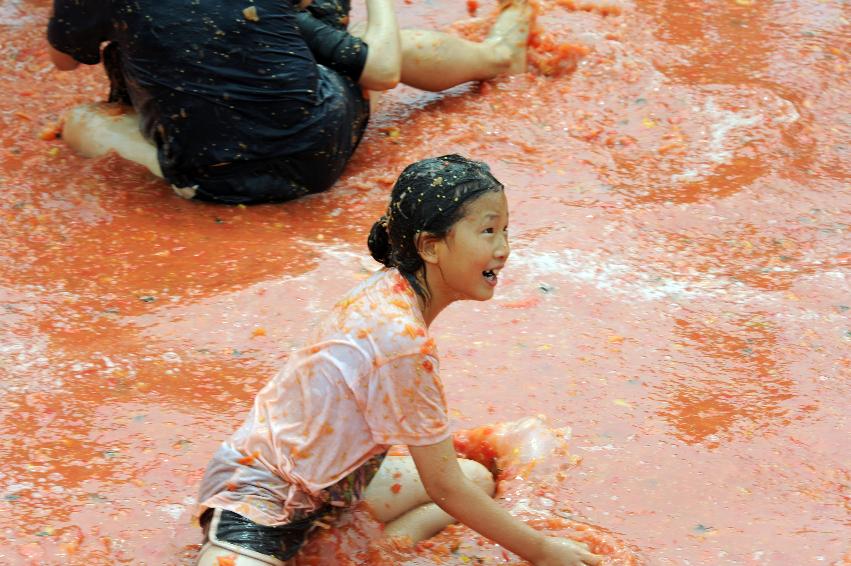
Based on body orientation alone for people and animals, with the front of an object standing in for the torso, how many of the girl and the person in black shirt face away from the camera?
1

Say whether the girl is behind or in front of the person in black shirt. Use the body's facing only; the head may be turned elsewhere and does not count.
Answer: behind

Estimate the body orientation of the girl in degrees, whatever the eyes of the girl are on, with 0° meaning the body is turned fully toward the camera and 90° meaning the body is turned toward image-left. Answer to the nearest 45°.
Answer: approximately 270°

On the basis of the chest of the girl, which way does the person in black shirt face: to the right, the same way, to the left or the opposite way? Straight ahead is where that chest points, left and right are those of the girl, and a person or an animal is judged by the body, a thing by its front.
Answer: to the left

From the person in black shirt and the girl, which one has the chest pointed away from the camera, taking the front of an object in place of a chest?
the person in black shirt

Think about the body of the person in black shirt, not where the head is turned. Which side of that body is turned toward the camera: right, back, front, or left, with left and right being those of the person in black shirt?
back

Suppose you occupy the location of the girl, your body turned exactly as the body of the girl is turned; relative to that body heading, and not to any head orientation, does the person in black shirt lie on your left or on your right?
on your left

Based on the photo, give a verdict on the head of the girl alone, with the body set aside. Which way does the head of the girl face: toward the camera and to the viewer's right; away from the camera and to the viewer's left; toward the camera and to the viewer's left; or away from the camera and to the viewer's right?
toward the camera and to the viewer's right
